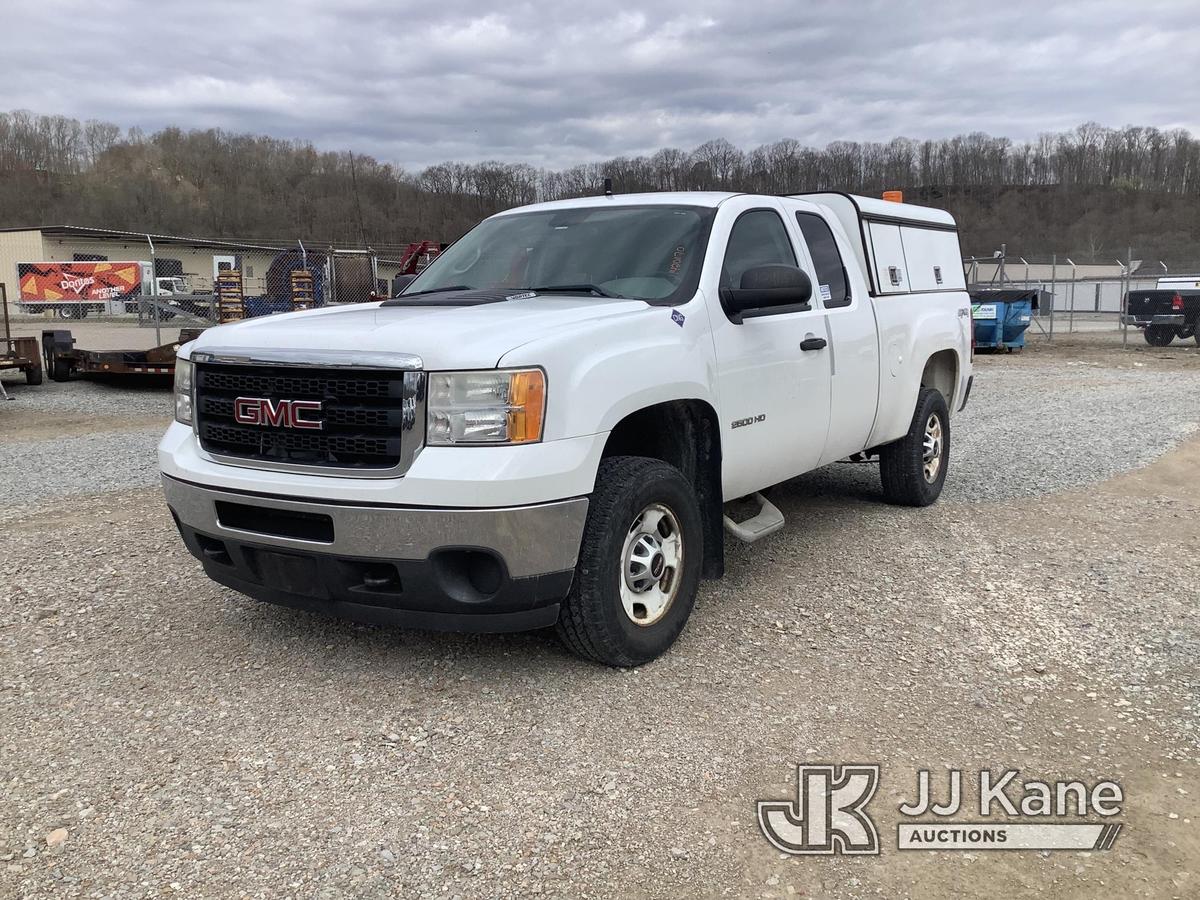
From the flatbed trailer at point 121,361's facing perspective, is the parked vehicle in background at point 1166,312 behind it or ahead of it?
ahead

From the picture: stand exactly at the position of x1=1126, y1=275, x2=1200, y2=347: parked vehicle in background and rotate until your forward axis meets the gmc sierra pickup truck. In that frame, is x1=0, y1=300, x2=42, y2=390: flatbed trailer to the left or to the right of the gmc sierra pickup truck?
right

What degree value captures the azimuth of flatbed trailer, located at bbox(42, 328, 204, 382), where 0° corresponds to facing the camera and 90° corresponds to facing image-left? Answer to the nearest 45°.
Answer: approximately 270°

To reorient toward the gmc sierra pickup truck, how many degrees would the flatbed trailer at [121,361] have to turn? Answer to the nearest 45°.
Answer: approximately 90° to its right

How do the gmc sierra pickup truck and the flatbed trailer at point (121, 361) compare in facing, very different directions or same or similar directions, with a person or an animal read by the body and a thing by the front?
very different directions

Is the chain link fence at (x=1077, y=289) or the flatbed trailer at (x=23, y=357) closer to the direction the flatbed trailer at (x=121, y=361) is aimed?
the chain link fence

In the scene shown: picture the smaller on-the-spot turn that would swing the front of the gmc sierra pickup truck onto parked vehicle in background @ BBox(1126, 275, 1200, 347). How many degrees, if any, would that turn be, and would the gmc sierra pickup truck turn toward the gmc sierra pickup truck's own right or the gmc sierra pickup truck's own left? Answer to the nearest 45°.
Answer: approximately 180°

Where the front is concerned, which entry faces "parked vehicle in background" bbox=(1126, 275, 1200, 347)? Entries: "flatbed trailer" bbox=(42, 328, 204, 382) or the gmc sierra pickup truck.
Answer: the flatbed trailer

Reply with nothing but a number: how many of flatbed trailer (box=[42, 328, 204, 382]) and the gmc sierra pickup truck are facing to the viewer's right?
1

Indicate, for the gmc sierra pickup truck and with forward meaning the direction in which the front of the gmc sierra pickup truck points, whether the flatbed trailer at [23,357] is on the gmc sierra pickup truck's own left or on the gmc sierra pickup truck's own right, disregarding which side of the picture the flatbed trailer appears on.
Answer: on the gmc sierra pickup truck's own right

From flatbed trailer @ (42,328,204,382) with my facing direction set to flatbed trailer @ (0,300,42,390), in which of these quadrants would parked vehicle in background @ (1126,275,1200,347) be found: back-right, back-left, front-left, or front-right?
back-right
